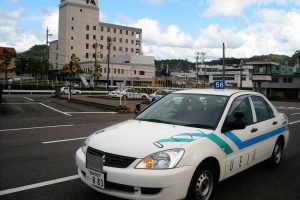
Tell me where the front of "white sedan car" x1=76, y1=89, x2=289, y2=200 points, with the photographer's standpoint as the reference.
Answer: facing the viewer and to the left of the viewer

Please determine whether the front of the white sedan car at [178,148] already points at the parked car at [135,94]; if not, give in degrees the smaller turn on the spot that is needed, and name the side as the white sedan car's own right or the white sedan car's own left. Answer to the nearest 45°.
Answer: approximately 135° to the white sedan car's own right
